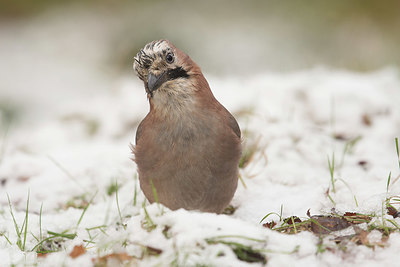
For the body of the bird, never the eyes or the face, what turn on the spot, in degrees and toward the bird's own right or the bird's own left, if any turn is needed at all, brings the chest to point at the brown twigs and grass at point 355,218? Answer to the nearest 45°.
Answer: approximately 45° to the bird's own left

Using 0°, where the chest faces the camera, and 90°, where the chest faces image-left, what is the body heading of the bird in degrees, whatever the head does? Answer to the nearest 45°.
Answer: approximately 0°

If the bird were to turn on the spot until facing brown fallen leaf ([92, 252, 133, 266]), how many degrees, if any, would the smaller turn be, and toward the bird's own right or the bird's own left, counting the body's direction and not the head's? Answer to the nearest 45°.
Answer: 0° — it already faces it

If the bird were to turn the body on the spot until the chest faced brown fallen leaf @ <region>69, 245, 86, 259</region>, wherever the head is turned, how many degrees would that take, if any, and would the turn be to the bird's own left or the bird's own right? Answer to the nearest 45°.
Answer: approximately 45° to the bird's own right
